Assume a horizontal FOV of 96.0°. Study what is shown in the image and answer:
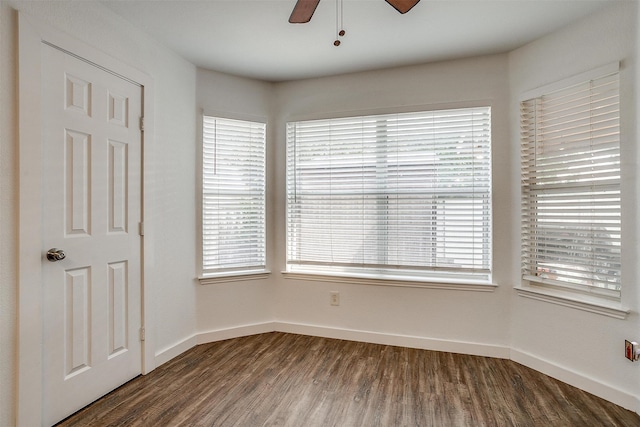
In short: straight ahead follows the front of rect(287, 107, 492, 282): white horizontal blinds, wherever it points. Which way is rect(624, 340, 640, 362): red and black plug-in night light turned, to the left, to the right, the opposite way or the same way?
to the right

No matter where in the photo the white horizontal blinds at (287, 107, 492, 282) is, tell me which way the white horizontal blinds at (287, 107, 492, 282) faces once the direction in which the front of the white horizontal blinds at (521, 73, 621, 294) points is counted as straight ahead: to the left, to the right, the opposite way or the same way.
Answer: to the left

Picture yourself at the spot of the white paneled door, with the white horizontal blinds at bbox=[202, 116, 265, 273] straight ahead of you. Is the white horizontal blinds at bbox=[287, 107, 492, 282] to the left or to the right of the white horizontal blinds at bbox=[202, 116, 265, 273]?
right

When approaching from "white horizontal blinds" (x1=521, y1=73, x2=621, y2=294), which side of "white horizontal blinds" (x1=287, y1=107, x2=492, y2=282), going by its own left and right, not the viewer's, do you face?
left

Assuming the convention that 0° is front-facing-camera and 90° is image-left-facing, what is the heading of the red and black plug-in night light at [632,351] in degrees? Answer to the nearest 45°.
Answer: approximately 45°

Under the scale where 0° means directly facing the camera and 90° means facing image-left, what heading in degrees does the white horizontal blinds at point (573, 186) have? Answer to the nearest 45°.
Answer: approximately 45°
